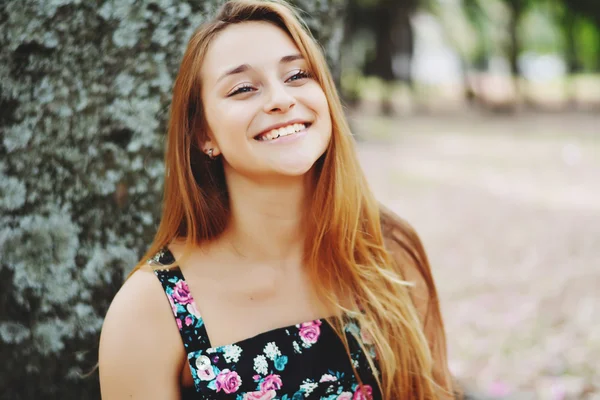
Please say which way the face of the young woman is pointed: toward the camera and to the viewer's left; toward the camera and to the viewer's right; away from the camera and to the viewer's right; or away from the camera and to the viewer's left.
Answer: toward the camera and to the viewer's right

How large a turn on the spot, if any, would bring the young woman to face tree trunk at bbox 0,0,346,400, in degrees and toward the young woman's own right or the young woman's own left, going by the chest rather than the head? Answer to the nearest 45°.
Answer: approximately 135° to the young woman's own right

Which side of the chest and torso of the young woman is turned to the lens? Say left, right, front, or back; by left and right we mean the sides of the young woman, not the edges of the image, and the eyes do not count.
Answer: front

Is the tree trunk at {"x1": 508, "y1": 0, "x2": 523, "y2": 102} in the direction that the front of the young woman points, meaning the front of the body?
no
